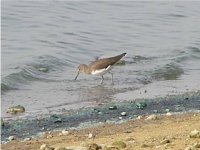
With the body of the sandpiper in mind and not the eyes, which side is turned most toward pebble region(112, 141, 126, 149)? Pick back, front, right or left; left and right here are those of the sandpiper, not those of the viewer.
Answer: left

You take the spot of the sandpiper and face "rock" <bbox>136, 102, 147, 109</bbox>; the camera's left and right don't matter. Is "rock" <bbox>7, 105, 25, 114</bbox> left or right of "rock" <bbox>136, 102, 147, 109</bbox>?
right

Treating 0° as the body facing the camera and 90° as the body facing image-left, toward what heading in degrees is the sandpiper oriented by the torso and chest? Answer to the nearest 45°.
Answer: approximately 90°

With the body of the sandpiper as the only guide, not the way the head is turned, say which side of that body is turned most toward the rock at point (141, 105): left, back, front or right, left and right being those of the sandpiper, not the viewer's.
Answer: left
